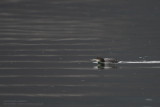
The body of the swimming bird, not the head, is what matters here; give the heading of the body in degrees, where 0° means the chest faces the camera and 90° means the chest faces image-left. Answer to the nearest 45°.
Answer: approximately 90°
